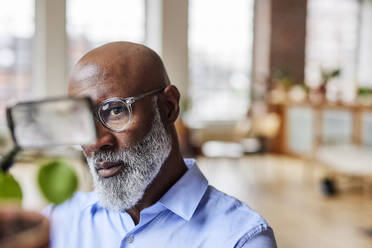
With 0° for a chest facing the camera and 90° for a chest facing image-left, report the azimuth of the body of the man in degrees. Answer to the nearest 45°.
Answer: approximately 45°

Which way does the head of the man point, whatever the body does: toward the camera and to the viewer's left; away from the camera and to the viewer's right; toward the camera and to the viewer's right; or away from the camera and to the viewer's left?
toward the camera and to the viewer's left

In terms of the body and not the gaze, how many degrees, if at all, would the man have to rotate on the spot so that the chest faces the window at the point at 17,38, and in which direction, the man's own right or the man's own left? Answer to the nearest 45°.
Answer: approximately 135° to the man's own right

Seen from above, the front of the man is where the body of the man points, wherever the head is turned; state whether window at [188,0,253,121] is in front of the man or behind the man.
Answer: behind

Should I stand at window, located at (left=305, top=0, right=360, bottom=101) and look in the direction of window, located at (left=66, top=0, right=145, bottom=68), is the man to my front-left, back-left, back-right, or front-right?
front-left

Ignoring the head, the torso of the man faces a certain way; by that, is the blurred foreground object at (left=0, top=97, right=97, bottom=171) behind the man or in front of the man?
in front

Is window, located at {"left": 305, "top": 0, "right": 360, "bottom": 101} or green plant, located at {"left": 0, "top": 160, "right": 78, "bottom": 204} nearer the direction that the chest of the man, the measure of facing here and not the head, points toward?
the green plant

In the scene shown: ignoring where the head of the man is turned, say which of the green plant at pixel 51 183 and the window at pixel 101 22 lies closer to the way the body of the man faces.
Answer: the green plant
